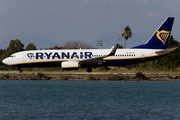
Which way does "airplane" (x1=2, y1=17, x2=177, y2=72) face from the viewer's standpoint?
to the viewer's left
